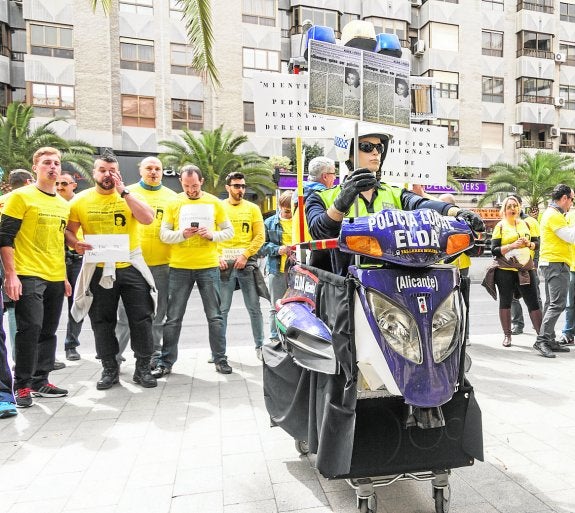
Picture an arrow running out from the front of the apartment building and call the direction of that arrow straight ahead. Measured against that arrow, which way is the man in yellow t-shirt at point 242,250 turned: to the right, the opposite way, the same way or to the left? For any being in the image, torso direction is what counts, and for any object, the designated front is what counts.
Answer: the same way

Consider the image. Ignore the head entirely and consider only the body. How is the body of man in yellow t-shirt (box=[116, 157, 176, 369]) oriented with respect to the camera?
toward the camera

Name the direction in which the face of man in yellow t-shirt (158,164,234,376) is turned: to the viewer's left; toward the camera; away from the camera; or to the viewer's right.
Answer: toward the camera

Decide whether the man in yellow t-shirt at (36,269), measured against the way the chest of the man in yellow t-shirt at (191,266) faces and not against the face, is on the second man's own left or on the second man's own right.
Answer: on the second man's own right

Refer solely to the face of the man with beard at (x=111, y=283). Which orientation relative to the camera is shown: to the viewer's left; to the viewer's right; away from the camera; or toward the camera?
toward the camera

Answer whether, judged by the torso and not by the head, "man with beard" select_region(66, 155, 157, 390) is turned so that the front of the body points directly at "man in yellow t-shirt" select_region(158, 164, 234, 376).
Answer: no

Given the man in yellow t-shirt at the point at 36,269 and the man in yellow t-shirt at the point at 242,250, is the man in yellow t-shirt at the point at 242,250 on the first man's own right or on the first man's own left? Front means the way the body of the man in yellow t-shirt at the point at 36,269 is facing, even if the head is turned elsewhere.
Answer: on the first man's own left

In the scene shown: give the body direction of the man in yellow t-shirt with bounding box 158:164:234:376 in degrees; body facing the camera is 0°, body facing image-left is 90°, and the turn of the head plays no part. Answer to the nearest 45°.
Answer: approximately 0°

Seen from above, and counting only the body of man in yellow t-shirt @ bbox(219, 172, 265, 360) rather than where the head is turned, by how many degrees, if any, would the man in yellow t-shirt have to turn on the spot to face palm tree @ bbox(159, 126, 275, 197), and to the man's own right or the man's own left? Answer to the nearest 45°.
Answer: approximately 180°

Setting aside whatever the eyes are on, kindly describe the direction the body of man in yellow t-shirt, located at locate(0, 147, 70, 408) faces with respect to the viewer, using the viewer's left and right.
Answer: facing the viewer and to the right of the viewer

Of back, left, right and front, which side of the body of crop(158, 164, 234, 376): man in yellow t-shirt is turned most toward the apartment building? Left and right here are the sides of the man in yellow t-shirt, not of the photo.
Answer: back

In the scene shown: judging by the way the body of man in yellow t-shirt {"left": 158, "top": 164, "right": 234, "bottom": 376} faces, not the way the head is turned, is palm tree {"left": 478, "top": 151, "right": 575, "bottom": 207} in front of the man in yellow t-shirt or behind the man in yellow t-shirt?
behind
